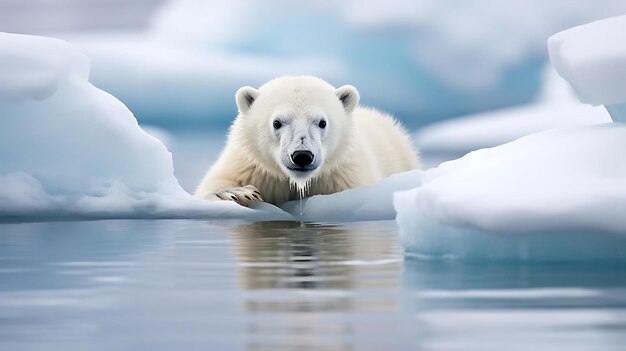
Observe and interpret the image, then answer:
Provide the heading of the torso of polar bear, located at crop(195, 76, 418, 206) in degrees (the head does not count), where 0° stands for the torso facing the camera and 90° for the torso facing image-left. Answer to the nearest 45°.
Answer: approximately 45°
